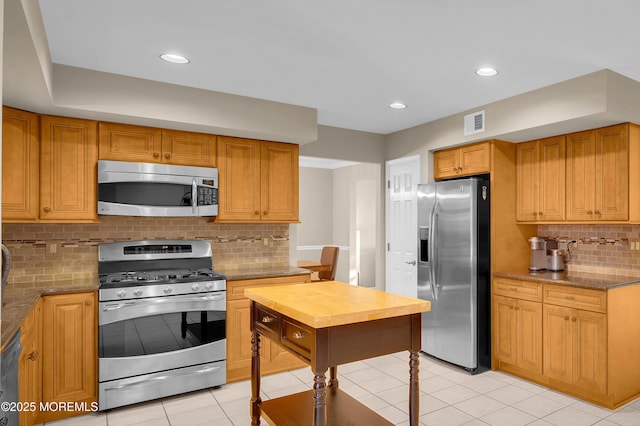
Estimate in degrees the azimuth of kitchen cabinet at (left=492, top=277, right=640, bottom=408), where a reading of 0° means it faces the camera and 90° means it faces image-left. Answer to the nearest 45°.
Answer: approximately 45°

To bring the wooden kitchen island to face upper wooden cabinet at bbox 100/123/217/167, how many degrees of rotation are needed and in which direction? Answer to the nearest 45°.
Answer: approximately 90° to its right

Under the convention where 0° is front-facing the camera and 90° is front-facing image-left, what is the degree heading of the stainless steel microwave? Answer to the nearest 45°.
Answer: approximately 0°

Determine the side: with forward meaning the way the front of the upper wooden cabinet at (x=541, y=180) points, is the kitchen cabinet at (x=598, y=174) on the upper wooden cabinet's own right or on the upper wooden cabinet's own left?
on the upper wooden cabinet's own left

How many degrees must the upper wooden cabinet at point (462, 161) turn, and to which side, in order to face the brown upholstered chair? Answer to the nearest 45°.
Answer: approximately 90° to its right

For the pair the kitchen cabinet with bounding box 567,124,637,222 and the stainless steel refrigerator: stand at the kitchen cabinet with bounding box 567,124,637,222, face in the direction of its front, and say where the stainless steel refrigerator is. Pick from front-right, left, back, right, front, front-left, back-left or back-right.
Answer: front-right
